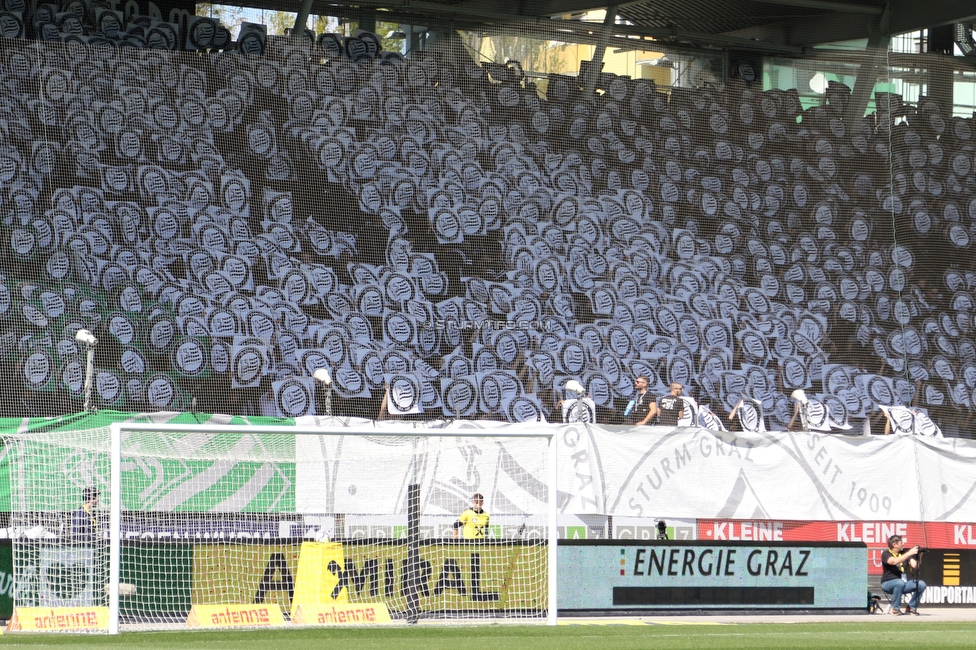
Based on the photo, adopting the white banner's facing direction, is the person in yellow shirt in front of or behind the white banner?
in front

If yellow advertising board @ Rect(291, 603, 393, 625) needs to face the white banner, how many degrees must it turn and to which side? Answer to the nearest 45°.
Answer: approximately 135° to its left

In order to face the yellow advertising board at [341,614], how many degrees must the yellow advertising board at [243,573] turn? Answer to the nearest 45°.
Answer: approximately 45° to its left

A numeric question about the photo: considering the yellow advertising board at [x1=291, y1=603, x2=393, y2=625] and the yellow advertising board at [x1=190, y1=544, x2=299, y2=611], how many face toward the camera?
2

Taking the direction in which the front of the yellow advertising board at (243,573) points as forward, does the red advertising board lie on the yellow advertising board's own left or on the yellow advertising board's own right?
on the yellow advertising board's own left

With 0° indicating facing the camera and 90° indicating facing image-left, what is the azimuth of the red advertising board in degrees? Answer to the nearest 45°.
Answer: approximately 0°

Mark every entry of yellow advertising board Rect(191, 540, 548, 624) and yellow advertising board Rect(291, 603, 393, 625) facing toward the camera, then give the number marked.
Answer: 2
